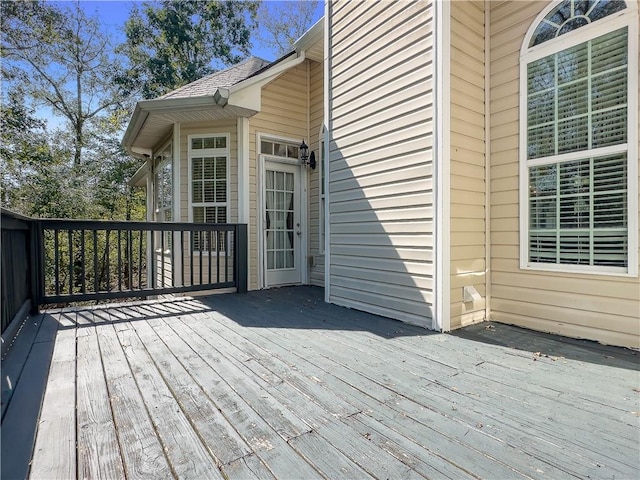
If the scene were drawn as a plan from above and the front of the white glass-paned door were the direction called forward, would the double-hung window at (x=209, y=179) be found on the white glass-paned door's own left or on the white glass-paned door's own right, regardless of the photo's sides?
on the white glass-paned door's own right

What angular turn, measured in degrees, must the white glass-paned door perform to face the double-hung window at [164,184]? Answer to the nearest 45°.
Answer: approximately 135° to its right

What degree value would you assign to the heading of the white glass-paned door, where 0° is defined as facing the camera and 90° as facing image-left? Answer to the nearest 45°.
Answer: approximately 315°

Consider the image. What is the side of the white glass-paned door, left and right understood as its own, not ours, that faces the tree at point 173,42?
back

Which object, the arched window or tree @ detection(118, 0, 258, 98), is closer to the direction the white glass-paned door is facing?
the arched window
